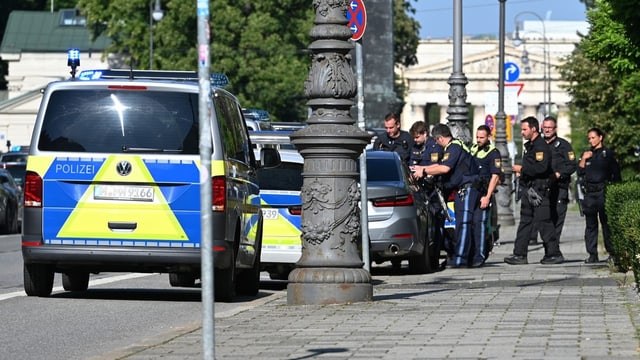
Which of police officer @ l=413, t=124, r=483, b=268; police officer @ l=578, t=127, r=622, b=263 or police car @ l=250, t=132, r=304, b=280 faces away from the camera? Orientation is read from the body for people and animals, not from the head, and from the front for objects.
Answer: the police car

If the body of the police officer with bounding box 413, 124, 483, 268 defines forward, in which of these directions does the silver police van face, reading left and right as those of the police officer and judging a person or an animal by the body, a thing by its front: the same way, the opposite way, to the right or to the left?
to the right

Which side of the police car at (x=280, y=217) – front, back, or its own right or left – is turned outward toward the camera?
back

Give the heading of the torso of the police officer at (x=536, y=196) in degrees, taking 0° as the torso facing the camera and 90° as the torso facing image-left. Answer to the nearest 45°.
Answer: approximately 90°

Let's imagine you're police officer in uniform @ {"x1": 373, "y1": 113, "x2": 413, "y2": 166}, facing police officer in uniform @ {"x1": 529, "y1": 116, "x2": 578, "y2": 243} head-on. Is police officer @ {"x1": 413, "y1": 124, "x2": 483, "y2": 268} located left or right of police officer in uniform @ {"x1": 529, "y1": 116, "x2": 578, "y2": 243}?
right

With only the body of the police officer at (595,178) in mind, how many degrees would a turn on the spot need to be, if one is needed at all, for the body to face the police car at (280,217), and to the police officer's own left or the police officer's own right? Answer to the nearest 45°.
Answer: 0° — they already face it

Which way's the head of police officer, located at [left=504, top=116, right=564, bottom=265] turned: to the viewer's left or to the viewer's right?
to the viewer's left

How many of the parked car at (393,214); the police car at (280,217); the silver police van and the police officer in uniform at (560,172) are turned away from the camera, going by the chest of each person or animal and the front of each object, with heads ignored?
3
